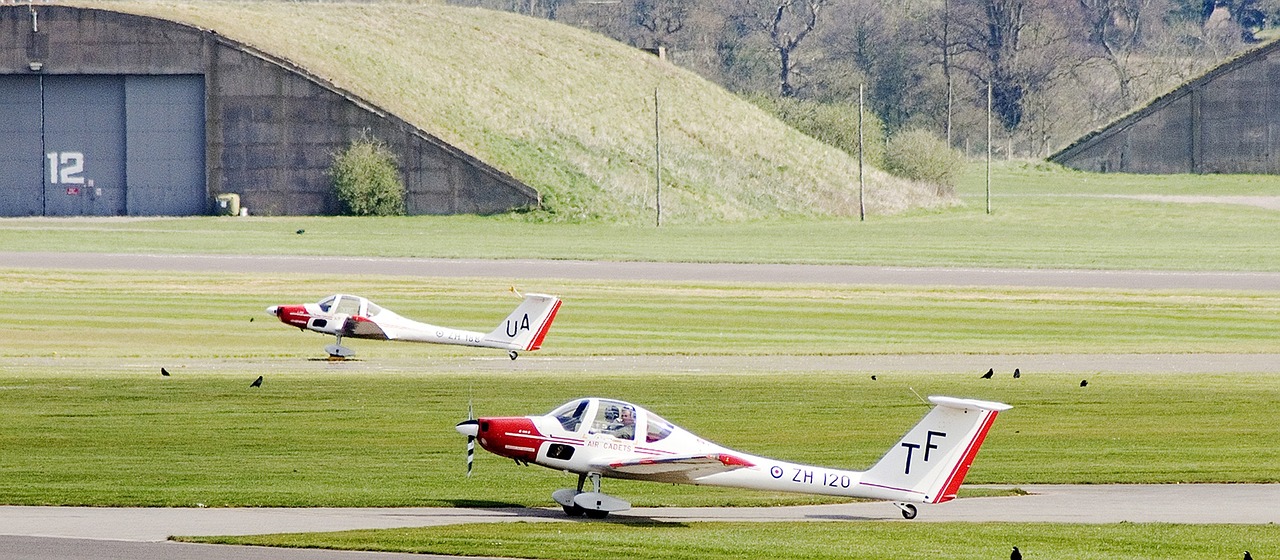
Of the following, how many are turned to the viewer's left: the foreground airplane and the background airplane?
2

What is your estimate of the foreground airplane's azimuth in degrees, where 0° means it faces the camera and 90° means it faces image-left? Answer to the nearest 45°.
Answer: approximately 90°

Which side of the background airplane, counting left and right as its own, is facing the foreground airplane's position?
left

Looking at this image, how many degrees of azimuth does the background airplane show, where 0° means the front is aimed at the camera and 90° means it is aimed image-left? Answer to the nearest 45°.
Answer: approximately 90°

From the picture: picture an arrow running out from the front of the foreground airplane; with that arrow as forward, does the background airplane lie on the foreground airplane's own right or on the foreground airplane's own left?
on the foreground airplane's own right

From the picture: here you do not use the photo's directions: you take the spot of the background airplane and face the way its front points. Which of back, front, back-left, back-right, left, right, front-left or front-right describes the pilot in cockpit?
left
